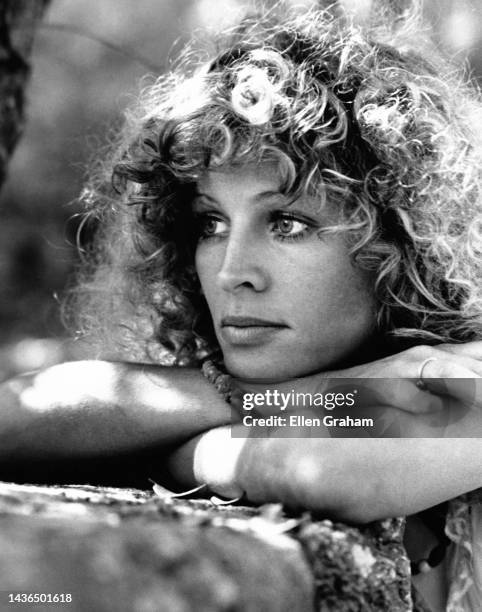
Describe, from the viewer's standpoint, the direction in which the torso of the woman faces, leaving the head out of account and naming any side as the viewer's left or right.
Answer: facing the viewer and to the left of the viewer

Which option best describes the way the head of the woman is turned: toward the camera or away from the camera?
toward the camera
